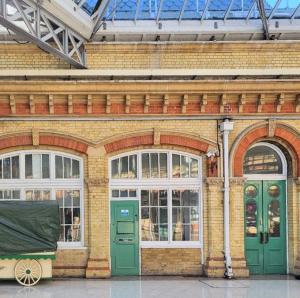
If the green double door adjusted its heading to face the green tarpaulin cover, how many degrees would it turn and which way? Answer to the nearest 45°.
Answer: approximately 45° to its right

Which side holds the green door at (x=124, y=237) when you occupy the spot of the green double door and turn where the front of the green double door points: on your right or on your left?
on your right

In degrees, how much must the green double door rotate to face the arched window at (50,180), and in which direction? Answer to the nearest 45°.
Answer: approximately 90° to its right

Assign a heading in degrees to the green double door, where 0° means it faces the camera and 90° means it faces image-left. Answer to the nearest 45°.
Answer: approximately 0°

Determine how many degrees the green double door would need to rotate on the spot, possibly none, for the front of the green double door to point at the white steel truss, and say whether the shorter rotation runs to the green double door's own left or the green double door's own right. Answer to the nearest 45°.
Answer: approximately 45° to the green double door's own right

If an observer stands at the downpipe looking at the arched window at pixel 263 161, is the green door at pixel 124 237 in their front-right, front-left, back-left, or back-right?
back-left
